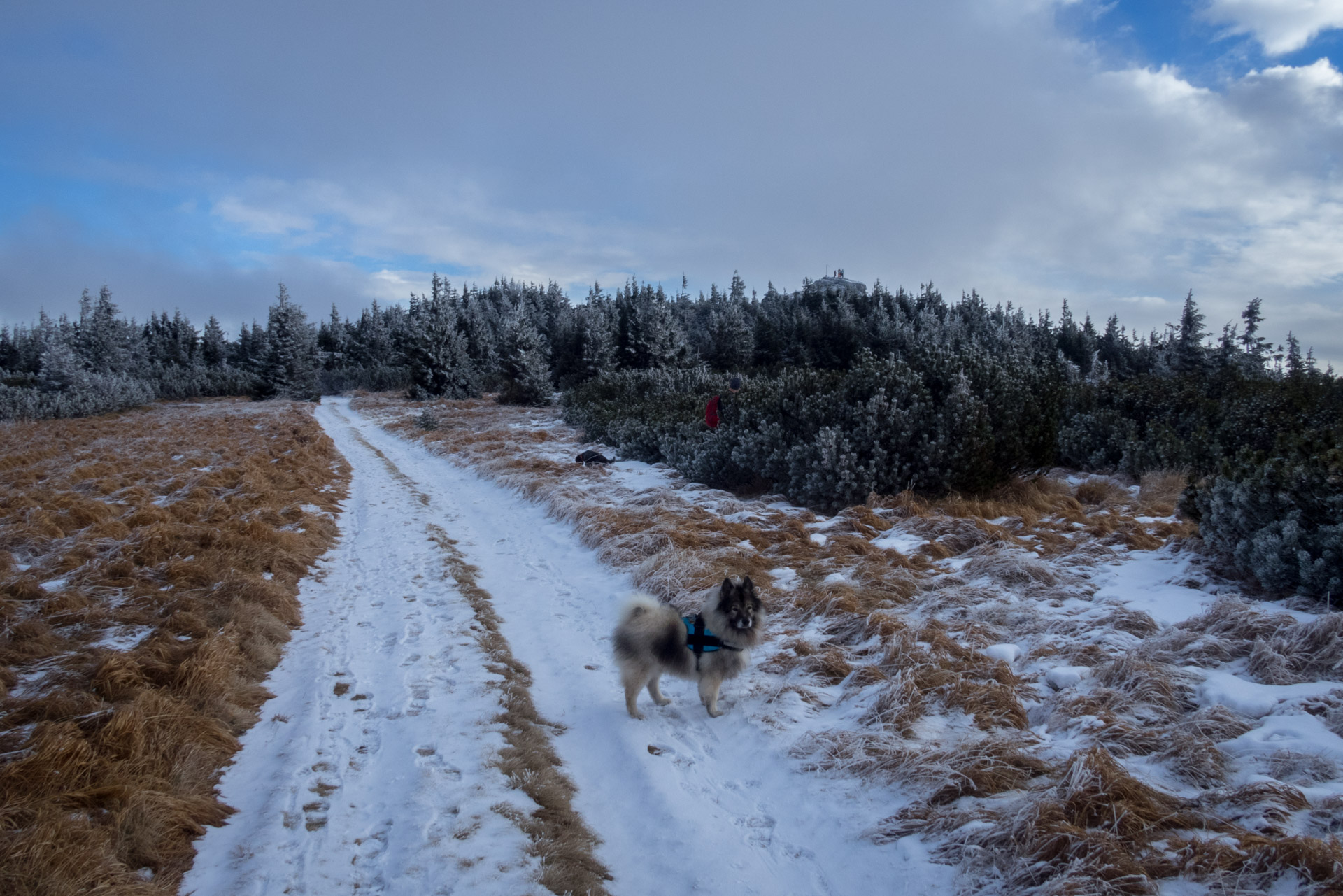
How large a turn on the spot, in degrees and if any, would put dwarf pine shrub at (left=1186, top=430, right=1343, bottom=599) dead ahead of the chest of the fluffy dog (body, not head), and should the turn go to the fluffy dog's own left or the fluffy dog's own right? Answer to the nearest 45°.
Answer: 0° — it already faces it

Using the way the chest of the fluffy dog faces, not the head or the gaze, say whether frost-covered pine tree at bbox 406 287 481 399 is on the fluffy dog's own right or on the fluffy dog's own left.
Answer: on the fluffy dog's own left

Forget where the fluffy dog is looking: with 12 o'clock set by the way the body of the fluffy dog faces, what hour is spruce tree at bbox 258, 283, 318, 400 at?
The spruce tree is roughly at 8 o'clock from the fluffy dog.

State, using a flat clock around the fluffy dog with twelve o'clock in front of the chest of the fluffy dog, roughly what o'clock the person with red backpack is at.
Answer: The person with red backpack is roughly at 9 o'clock from the fluffy dog.

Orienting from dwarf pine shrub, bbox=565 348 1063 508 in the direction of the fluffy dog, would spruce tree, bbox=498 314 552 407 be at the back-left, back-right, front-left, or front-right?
back-right

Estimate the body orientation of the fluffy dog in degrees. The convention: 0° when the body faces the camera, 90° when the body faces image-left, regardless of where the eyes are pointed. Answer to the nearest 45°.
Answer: approximately 270°

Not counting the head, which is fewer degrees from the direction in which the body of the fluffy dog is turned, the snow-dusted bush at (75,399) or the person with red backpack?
the person with red backpack

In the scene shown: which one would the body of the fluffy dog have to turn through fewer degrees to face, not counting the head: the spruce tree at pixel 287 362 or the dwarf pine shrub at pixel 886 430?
the dwarf pine shrub

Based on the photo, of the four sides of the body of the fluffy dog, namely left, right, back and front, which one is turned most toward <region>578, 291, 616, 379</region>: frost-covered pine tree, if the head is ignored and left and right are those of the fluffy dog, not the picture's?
left

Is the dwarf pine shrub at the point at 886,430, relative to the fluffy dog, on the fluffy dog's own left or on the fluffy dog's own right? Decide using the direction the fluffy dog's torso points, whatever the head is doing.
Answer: on the fluffy dog's own left

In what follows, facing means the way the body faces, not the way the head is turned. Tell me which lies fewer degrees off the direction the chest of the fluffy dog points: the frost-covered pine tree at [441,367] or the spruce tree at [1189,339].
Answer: the spruce tree

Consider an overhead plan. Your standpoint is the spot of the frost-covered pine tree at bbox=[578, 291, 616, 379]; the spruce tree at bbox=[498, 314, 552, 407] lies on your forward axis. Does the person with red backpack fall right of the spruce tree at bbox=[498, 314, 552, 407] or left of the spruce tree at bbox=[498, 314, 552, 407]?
left

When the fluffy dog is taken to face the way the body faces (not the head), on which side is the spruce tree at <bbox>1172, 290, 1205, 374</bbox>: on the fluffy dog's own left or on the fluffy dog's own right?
on the fluffy dog's own left

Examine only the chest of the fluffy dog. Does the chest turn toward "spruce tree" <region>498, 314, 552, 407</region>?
no

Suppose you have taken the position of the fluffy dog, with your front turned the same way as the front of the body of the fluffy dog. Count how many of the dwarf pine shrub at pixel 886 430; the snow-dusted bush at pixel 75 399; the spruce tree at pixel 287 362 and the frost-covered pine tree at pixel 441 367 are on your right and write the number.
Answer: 0
